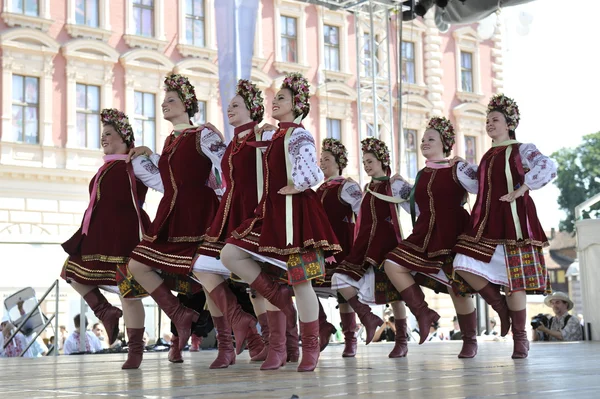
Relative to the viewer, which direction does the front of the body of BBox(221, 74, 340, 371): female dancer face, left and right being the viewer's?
facing to the left of the viewer

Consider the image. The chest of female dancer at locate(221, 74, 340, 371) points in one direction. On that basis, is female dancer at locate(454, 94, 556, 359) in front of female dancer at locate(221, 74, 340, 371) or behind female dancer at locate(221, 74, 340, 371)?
behind

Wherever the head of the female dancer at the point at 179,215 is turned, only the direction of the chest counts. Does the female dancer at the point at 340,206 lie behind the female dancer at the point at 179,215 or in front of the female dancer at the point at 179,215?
behind

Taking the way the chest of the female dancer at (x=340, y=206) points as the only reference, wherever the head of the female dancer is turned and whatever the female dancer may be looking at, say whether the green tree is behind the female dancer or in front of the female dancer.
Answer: behind
